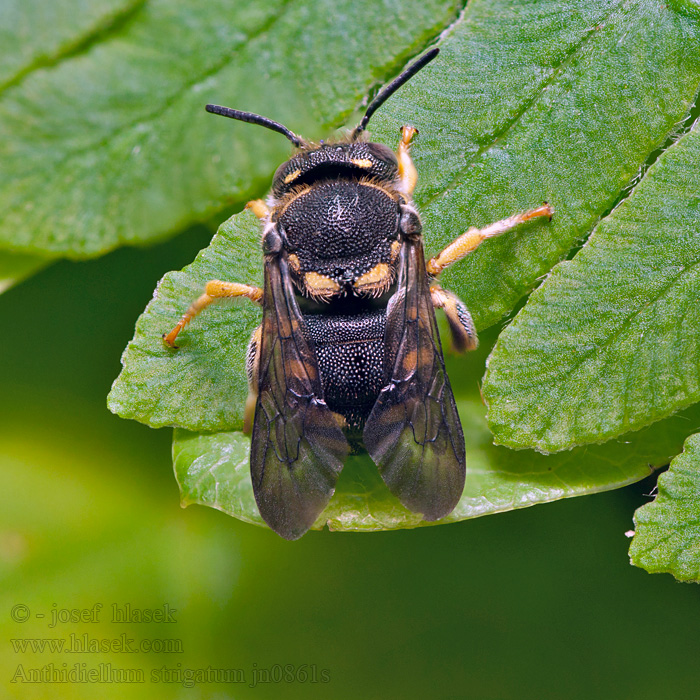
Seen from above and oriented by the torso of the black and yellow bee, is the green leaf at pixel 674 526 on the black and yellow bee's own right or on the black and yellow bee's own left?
on the black and yellow bee's own right

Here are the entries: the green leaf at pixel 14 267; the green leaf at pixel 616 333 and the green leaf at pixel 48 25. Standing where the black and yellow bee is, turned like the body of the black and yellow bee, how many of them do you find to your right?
1

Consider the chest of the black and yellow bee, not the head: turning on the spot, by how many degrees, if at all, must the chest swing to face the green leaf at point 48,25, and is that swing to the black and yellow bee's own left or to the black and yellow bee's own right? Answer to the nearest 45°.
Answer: approximately 45° to the black and yellow bee's own left

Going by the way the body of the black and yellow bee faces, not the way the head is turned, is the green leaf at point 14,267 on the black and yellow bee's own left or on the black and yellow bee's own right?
on the black and yellow bee's own left

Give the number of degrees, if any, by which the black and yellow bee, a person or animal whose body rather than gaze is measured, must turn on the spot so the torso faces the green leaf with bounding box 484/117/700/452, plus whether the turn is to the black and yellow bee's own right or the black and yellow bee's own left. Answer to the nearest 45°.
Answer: approximately 90° to the black and yellow bee's own right

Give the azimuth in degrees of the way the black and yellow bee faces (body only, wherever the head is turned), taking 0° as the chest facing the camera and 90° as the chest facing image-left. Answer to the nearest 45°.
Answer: approximately 180°
